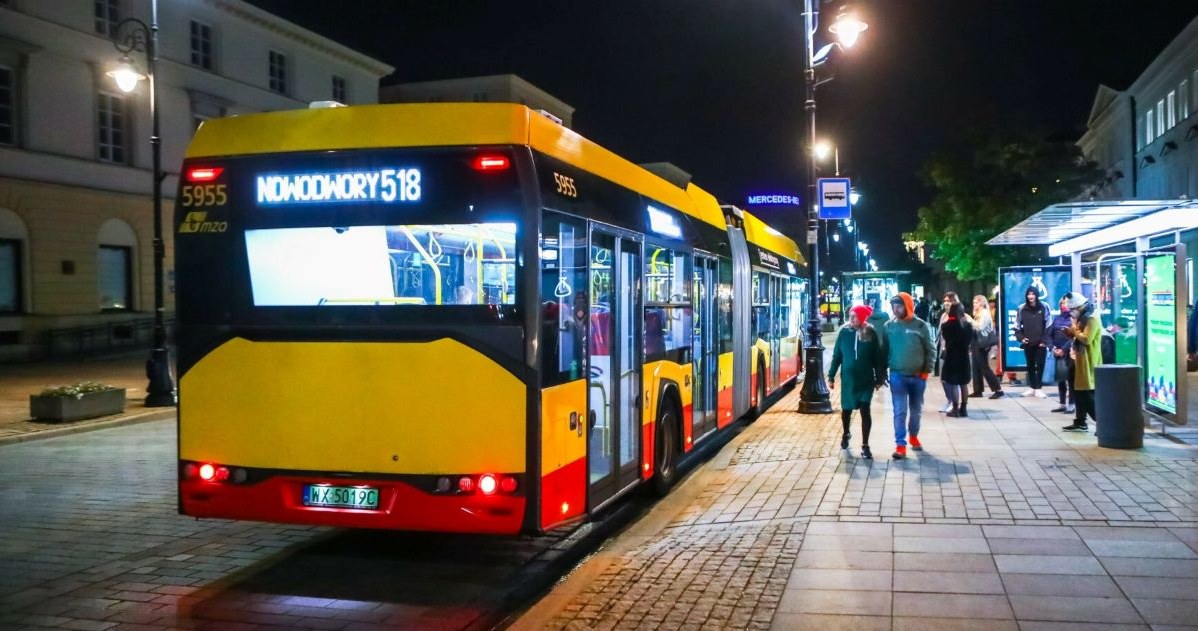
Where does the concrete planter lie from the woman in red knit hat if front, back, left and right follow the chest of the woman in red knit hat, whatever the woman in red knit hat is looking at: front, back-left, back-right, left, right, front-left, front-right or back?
right

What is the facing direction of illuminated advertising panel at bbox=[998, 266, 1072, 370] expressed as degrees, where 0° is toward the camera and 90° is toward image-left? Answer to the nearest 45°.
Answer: approximately 0°

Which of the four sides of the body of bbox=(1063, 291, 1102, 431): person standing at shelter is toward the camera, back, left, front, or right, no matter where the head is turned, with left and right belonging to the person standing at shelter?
left

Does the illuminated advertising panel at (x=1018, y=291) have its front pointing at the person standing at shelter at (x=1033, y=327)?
yes

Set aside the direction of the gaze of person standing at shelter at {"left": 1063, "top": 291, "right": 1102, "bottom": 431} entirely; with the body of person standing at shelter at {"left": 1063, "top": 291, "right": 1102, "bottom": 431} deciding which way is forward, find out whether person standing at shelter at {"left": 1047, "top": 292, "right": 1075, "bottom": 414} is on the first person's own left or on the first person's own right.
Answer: on the first person's own right
